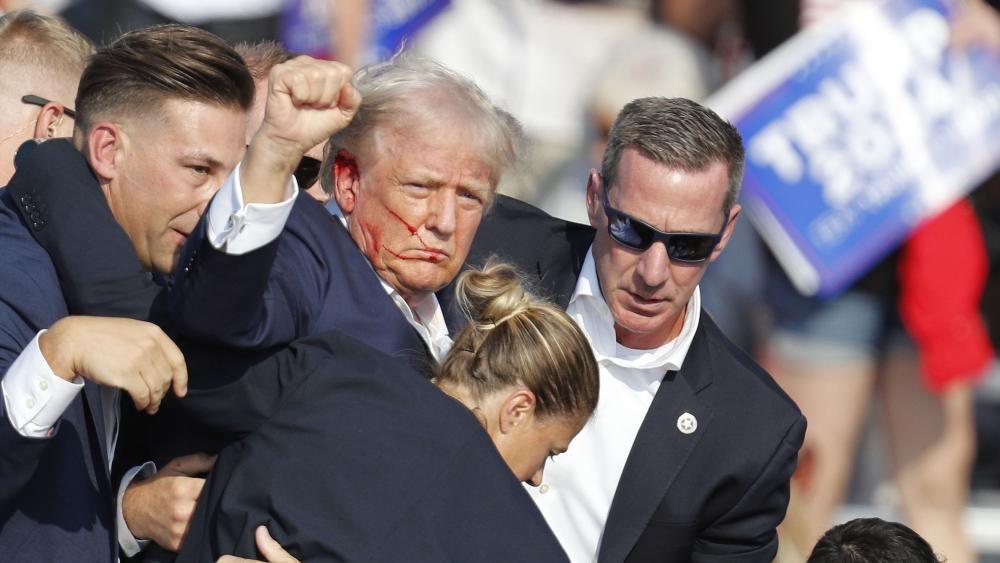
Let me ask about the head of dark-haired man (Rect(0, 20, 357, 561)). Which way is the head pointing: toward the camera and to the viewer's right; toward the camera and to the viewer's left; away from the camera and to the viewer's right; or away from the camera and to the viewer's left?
toward the camera and to the viewer's right

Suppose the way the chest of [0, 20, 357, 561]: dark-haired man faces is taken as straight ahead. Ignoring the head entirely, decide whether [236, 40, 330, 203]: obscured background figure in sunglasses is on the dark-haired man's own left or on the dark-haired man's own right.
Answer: on the dark-haired man's own left

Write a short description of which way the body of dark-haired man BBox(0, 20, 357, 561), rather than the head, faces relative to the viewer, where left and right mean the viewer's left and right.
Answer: facing to the right of the viewer

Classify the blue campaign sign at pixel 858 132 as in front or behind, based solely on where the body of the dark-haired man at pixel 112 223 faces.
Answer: in front

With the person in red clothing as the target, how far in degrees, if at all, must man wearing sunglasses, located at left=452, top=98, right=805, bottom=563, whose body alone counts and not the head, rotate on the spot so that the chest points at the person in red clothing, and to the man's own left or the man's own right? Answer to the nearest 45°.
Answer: approximately 135° to the man's own left

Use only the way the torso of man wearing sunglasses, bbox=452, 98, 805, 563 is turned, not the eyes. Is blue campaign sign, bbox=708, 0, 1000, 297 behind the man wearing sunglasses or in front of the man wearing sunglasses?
behind

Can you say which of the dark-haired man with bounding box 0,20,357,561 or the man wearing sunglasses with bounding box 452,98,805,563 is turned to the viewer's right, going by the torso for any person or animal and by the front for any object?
the dark-haired man

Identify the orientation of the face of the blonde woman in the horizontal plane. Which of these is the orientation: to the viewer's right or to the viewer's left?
to the viewer's right

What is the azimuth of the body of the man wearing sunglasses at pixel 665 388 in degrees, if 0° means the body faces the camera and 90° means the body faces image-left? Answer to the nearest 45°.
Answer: approximately 0°

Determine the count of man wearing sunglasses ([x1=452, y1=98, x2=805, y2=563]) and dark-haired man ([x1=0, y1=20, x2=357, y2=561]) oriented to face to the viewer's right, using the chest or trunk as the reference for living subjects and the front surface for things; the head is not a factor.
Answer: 1

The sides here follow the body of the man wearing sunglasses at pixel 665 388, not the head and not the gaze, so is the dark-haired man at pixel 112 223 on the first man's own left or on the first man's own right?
on the first man's own right

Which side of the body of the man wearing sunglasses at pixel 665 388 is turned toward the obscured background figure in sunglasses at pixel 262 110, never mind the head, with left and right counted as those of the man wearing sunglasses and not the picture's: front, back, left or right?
right

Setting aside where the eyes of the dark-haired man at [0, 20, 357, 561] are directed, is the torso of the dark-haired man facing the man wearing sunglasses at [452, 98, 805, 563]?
yes
